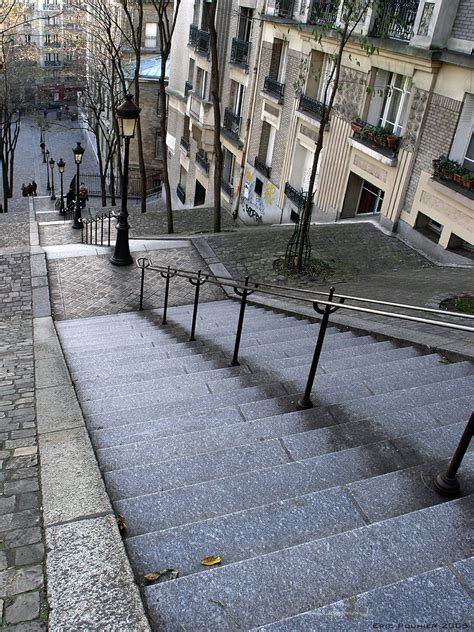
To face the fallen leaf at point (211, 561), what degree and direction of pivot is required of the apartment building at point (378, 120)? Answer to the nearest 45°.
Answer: approximately 45° to its left

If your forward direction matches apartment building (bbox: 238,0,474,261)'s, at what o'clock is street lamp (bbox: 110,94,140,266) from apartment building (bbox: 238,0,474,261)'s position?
The street lamp is roughly at 12 o'clock from the apartment building.

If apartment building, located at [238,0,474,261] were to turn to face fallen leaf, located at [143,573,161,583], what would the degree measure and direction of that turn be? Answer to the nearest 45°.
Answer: approximately 45° to its left

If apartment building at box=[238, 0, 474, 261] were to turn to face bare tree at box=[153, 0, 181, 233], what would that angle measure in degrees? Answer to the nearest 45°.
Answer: approximately 45° to its right

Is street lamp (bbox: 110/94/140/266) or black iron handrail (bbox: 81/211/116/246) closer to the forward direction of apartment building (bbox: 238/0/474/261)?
the street lamp

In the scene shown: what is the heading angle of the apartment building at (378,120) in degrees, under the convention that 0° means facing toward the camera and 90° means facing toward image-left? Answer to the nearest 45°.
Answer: approximately 45°
